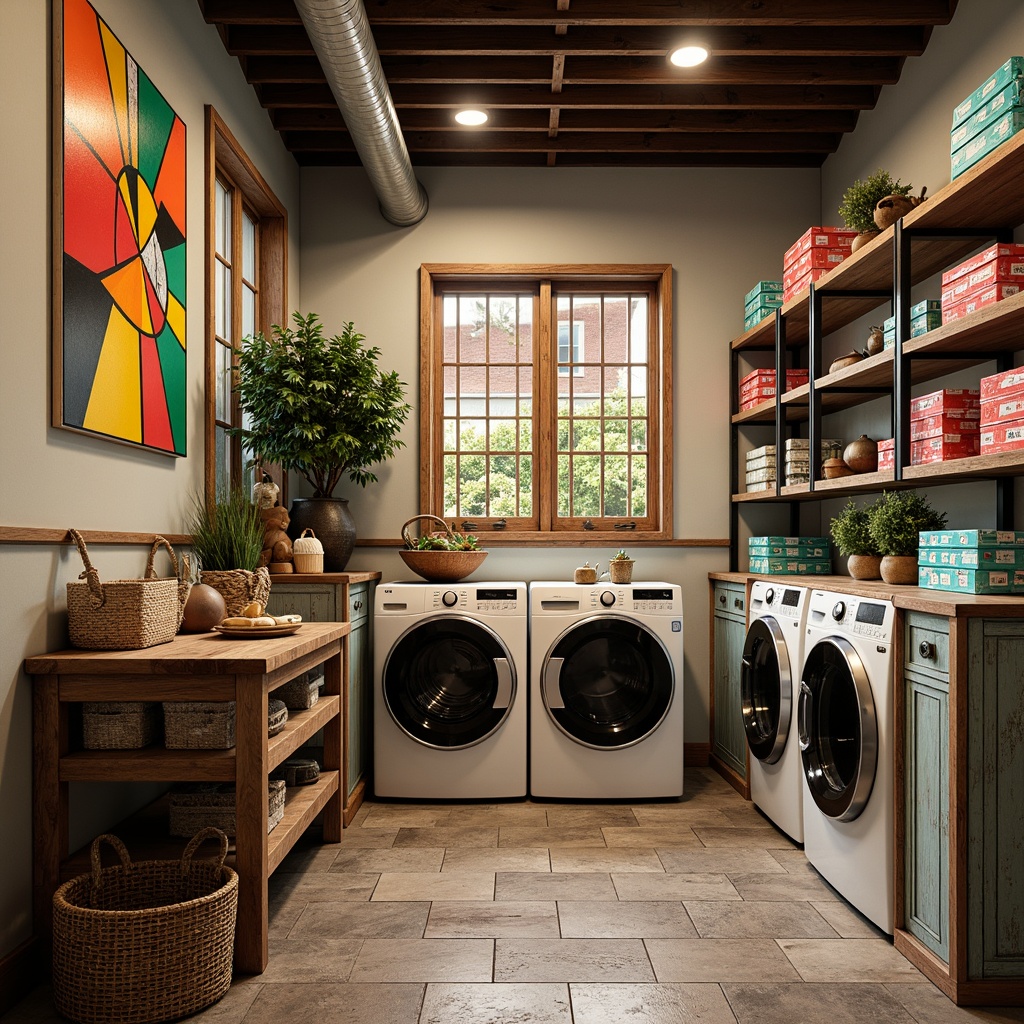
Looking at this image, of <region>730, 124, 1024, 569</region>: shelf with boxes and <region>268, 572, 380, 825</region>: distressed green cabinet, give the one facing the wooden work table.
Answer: the shelf with boxes

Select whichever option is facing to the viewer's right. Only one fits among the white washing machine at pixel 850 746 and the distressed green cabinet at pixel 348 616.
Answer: the distressed green cabinet

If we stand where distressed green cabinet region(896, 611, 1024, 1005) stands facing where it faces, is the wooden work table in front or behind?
in front

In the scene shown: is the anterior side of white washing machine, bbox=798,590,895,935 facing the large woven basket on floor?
yes

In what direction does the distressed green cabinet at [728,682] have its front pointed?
to the viewer's left

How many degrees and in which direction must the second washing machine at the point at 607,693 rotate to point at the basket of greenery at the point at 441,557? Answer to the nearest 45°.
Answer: approximately 90° to its right

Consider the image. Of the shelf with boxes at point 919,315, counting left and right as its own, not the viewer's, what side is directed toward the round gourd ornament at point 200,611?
front

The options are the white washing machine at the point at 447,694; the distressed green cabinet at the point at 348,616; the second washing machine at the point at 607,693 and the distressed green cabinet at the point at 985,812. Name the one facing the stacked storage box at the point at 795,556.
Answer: the distressed green cabinet at the point at 348,616

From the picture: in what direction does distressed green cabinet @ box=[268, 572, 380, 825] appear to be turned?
to the viewer's right
